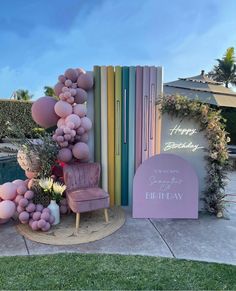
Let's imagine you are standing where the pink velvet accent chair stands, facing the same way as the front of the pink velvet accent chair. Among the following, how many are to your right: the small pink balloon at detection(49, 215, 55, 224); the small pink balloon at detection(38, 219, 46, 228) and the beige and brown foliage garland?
2

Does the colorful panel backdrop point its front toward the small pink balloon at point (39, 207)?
no

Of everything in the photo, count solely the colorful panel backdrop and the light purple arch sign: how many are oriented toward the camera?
2

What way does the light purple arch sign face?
toward the camera

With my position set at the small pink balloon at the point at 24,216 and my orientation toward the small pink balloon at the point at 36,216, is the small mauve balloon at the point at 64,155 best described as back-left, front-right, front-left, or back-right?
front-left

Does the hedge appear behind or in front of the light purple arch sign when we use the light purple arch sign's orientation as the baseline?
behind

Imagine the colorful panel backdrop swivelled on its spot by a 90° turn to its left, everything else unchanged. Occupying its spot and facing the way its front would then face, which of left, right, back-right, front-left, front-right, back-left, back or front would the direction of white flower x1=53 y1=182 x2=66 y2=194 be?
back-right

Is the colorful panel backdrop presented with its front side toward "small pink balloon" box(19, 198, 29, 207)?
no

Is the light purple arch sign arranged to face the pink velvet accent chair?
no

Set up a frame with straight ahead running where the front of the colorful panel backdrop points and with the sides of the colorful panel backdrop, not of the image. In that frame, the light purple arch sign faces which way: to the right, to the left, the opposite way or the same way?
the same way

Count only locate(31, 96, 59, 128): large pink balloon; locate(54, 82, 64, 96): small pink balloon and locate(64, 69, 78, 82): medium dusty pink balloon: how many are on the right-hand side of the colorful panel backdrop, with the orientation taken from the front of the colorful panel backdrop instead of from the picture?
3

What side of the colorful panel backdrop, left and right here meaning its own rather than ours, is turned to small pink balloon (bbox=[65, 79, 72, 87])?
right

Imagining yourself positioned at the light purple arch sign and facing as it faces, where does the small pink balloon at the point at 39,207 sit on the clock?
The small pink balloon is roughly at 2 o'clock from the light purple arch sign.

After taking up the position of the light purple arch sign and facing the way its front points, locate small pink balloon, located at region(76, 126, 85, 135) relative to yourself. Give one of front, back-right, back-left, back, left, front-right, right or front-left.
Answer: right

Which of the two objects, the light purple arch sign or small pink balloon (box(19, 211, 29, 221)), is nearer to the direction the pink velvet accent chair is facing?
the light purple arch sign

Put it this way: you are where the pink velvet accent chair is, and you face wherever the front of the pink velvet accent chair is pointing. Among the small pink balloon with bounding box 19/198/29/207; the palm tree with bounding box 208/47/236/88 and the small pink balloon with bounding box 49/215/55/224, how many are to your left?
1

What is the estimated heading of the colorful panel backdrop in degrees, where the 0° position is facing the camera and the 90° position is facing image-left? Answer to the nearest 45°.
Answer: approximately 0°
